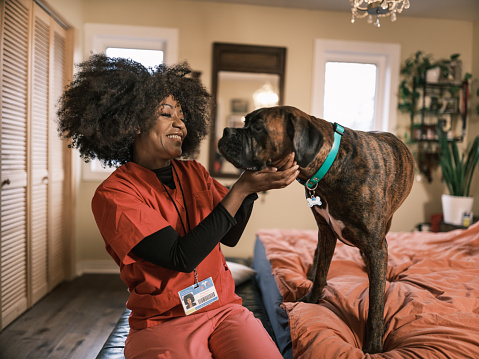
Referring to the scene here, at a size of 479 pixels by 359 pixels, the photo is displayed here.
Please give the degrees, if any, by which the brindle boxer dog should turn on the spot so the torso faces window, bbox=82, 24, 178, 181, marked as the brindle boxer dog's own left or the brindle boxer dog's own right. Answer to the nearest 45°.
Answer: approximately 90° to the brindle boxer dog's own right

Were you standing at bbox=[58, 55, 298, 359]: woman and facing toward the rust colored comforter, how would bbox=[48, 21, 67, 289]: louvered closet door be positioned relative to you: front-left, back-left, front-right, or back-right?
back-left

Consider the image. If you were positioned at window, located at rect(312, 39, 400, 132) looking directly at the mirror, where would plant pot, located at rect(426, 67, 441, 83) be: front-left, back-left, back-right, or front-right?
back-left

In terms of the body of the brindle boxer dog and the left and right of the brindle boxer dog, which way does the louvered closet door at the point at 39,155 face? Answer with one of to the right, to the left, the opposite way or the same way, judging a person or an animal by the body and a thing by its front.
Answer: the opposite way

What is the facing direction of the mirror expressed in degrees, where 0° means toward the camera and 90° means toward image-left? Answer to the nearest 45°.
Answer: approximately 0°

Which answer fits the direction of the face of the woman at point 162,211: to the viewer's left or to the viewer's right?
to the viewer's right

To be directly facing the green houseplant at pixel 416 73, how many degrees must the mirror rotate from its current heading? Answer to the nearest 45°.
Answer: approximately 90° to its left

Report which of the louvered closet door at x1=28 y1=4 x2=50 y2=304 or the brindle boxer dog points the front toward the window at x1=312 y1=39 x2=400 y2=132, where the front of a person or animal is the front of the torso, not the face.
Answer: the louvered closet door

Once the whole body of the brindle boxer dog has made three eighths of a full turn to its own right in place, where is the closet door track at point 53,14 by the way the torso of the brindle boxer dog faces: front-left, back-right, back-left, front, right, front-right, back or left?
front-left

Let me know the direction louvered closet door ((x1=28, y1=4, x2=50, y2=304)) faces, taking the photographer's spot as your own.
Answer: facing to the right of the viewer
